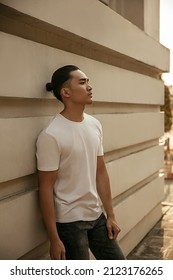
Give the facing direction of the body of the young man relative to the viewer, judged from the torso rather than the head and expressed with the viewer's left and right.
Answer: facing the viewer and to the right of the viewer

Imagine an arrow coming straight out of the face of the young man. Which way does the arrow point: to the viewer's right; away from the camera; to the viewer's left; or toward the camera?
to the viewer's right
